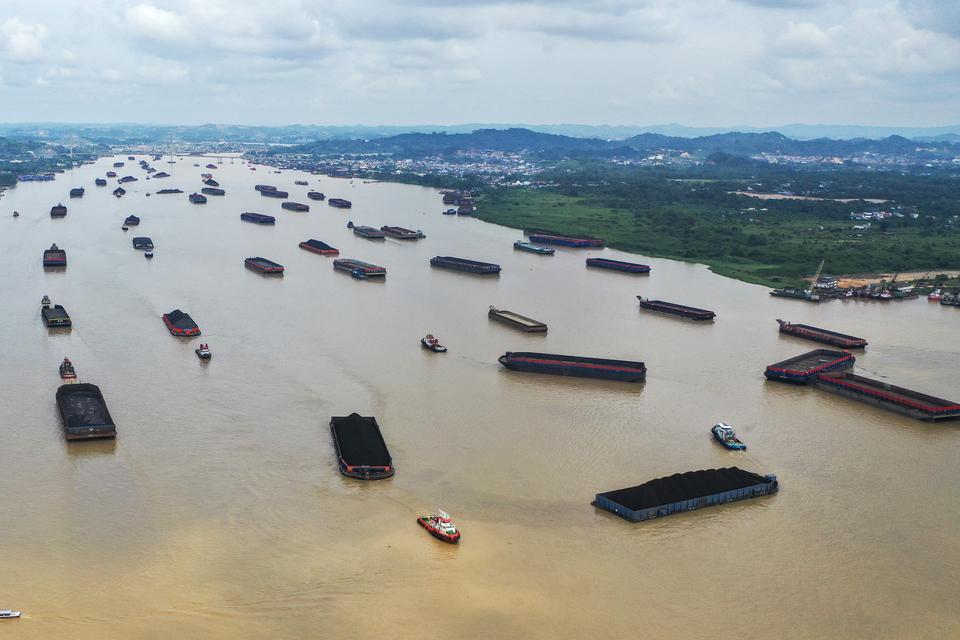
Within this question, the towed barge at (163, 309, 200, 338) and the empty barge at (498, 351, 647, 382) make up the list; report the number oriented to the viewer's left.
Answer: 1

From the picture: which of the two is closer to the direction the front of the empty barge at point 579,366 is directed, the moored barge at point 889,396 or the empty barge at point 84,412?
the empty barge

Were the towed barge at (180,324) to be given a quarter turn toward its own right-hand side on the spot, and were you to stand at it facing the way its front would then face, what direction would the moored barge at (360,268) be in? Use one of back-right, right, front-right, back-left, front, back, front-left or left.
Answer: back

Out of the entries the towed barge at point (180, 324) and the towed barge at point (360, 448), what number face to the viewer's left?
0

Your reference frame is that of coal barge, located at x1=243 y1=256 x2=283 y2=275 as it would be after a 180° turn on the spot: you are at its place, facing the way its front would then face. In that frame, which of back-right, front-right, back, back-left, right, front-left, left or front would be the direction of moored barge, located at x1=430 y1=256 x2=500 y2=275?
front-left

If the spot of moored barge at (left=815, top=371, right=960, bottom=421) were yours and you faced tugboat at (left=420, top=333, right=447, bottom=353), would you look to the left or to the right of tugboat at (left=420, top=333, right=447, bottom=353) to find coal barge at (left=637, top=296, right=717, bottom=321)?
right

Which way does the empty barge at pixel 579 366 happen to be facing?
to the viewer's left
